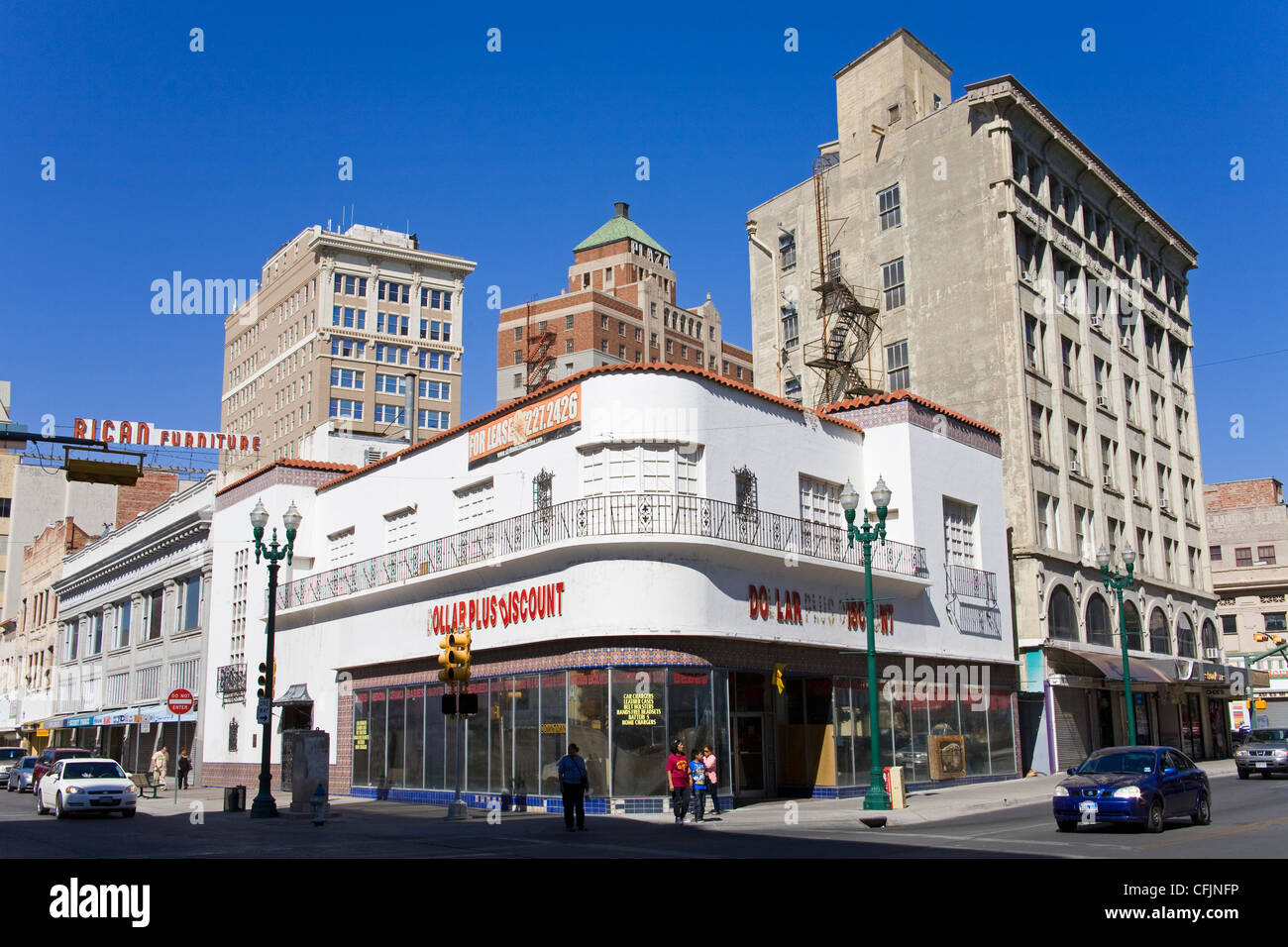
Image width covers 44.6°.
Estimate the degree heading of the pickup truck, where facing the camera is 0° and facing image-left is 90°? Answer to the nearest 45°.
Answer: approximately 45°

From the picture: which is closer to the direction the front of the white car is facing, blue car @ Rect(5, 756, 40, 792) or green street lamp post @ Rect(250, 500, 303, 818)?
the green street lamp post

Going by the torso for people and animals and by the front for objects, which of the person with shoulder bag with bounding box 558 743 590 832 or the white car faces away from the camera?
the person with shoulder bag

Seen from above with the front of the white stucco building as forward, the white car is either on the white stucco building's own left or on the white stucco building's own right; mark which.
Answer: on the white stucco building's own right

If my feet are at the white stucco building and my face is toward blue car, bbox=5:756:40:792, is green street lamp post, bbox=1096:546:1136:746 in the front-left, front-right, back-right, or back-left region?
back-right

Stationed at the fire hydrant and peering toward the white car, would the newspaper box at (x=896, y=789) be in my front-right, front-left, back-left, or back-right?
back-right

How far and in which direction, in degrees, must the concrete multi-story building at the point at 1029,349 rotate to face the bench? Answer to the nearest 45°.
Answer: approximately 90° to its right
